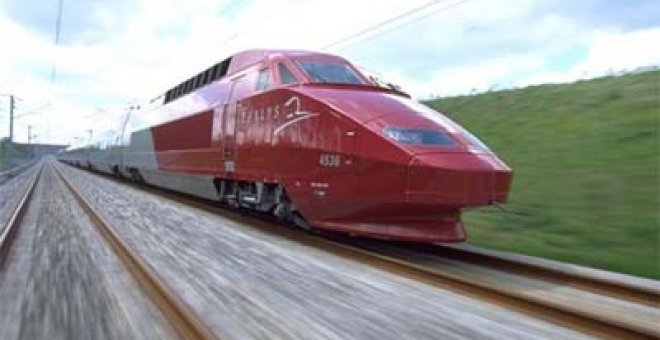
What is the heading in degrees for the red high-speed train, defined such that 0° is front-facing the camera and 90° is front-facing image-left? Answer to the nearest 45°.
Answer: approximately 315°

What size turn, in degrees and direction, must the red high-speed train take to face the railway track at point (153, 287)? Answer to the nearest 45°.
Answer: approximately 90° to its right

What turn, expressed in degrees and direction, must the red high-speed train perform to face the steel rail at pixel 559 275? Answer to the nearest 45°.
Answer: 0° — it already faces it
